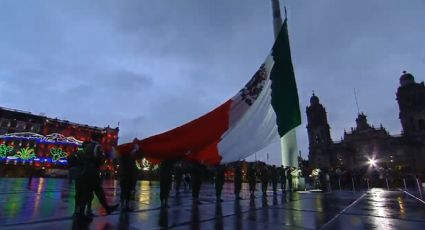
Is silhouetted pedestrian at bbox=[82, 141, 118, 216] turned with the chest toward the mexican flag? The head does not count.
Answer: yes

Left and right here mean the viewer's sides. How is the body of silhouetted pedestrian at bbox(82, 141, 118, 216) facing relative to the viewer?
facing to the right of the viewer
